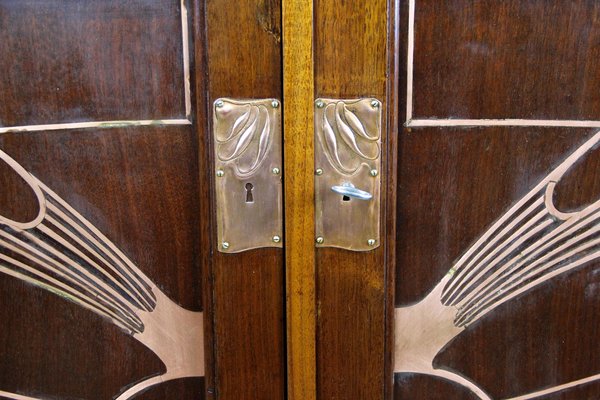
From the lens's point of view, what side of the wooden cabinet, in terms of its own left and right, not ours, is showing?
front
